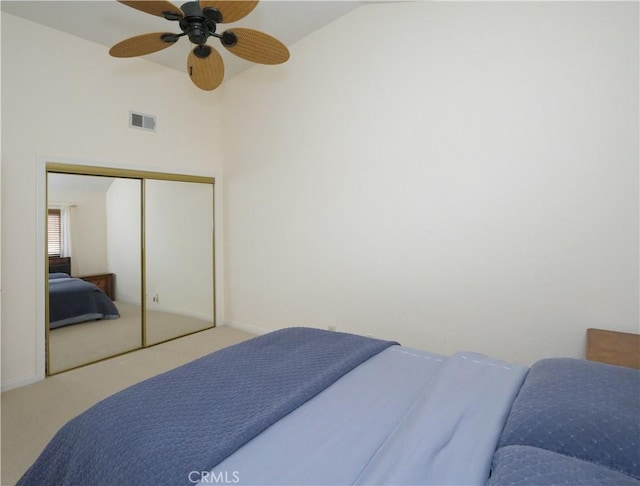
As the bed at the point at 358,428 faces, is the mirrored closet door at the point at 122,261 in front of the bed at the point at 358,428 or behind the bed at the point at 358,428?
in front

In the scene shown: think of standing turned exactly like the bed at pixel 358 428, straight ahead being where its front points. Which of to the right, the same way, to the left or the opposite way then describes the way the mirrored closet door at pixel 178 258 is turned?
the opposite way

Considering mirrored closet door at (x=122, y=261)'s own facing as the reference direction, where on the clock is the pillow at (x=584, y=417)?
The pillow is roughly at 1 o'clock from the mirrored closet door.

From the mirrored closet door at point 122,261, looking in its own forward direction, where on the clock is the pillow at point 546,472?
The pillow is roughly at 1 o'clock from the mirrored closet door.

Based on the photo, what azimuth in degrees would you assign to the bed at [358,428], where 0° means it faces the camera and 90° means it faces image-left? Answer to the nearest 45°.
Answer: approximately 135°

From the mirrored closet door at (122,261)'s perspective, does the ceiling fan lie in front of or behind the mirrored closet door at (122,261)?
in front

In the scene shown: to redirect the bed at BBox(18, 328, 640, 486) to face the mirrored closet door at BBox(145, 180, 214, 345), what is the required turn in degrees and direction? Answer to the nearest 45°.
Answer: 0° — it already faces it

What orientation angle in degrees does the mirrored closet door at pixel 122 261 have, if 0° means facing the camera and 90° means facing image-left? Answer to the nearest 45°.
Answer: approximately 315°

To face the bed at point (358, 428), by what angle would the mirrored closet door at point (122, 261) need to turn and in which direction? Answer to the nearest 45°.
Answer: approximately 45° to its right

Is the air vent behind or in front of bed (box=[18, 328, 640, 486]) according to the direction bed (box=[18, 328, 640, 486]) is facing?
in front

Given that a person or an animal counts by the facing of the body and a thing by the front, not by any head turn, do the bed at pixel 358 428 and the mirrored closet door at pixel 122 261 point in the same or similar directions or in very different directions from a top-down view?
very different directions
